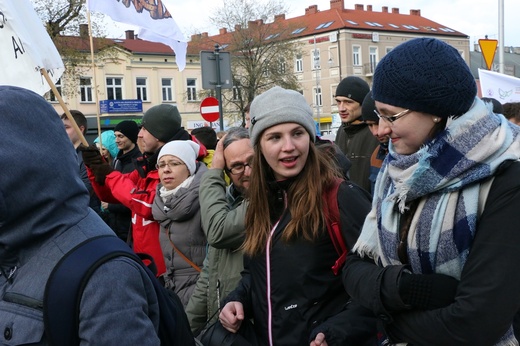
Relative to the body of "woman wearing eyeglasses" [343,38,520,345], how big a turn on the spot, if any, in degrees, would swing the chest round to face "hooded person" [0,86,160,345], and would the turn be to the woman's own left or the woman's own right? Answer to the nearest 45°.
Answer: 0° — they already face them

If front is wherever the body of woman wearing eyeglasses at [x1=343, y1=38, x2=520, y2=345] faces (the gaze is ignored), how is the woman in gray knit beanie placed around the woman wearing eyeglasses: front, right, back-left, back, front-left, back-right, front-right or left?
right

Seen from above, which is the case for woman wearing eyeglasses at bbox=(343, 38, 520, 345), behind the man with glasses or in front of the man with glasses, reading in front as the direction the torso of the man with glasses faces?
in front

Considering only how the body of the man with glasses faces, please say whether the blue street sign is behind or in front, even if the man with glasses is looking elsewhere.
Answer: behind

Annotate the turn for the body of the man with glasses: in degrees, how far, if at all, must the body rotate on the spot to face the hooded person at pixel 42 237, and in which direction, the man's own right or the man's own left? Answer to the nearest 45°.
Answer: approximately 45° to the man's own right

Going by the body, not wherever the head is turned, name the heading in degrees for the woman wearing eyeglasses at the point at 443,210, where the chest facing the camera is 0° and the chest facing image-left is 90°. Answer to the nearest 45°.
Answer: approximately 45°

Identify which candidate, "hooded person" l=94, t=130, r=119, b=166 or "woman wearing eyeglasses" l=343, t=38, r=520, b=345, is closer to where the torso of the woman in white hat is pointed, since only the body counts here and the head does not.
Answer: the woman wearing eyeglasses

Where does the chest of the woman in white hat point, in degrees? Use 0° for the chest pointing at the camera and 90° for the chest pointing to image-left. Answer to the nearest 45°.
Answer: approximately 45°

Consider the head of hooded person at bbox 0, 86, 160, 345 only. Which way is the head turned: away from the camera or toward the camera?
away from the camera

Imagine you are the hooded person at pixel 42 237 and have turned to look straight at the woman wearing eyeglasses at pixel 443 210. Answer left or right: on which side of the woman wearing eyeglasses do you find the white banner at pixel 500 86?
left

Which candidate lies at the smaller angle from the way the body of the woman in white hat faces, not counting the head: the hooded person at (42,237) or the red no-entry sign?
the hooded person

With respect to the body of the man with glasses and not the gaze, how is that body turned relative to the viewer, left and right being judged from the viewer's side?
facing the viewer and to the right of the viewer
